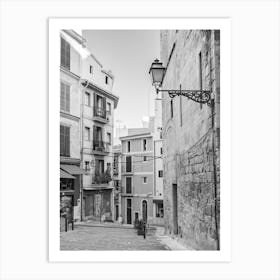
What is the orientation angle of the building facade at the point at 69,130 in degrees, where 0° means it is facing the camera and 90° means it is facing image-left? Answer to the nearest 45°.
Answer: approximately 315°

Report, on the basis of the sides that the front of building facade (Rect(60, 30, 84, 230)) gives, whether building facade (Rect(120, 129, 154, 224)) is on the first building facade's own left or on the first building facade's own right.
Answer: on the first building facade's own left
